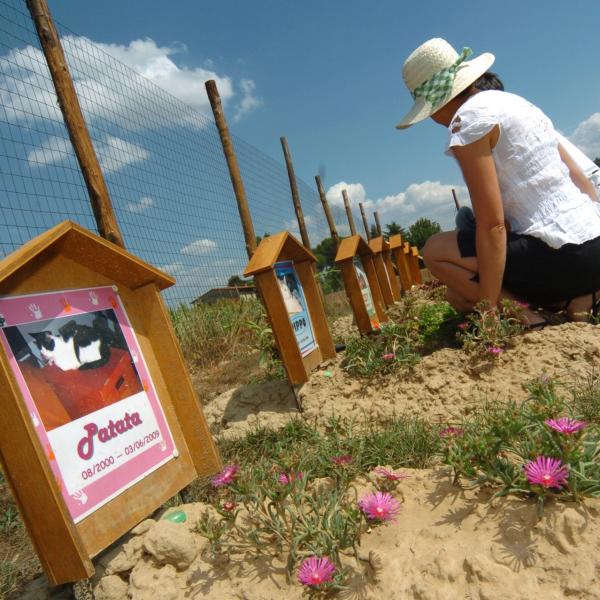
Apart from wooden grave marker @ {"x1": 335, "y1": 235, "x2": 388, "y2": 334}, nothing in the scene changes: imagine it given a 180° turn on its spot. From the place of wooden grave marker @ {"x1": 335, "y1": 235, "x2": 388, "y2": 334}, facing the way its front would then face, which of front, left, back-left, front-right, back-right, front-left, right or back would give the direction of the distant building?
front

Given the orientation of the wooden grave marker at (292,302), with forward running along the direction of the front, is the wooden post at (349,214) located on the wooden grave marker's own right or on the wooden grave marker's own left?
on the wooden grave marker's own left

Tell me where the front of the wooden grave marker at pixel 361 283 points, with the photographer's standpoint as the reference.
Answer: facing the viewer and to the right of the viewer

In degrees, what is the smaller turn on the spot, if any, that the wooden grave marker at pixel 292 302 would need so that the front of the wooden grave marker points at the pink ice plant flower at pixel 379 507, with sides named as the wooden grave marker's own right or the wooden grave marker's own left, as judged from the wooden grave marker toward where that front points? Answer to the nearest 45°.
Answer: approximately 45° to the wooden grave marker's own right

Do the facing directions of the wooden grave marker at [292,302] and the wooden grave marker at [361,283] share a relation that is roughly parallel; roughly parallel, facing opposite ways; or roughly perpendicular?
roughly parallel

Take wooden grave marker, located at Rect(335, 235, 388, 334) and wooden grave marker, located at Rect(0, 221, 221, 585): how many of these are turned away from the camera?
0

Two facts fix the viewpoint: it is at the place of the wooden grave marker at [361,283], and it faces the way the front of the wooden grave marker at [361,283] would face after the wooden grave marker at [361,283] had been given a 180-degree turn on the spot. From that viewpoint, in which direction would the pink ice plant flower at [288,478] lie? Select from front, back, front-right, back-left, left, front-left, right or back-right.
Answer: back-left
